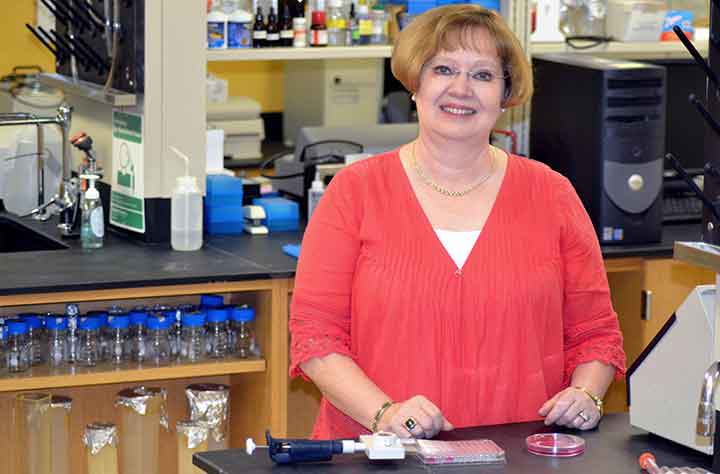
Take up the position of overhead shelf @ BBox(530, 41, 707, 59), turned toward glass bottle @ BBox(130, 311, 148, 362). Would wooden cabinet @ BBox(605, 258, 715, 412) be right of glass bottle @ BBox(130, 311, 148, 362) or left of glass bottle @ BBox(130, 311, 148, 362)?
left

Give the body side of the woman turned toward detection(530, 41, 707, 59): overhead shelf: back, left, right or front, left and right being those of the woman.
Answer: back

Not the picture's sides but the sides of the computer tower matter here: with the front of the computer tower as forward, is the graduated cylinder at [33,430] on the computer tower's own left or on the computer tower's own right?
on the computer tower's own right

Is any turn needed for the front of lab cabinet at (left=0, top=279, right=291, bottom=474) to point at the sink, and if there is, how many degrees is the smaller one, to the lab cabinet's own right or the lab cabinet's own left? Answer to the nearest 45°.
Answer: approximately 135° to the lab cabinet's own right

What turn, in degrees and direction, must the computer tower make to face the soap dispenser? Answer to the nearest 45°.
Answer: approximately 135° to its right

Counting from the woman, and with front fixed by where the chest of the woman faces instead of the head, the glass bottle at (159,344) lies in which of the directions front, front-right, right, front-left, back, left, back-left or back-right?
back-right
